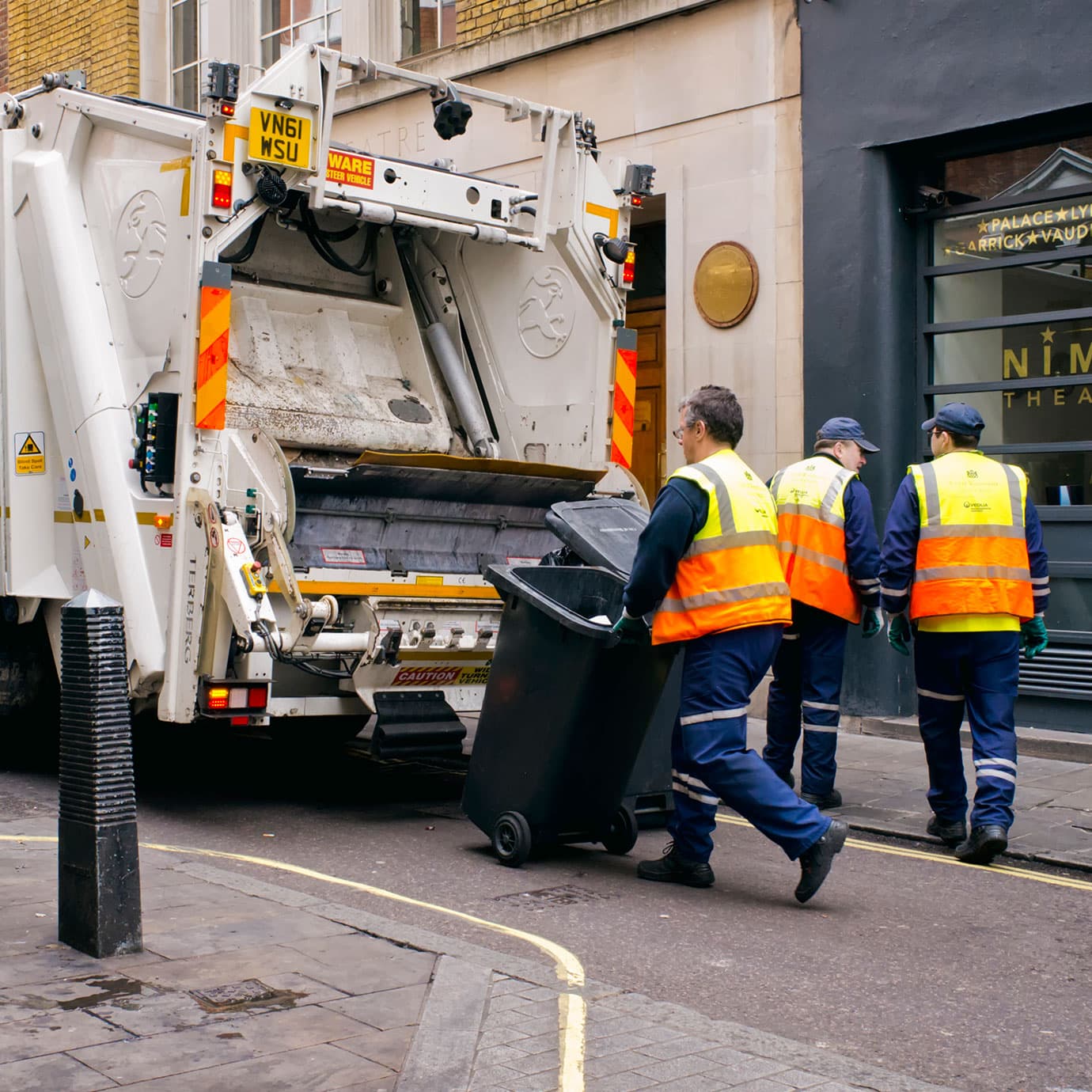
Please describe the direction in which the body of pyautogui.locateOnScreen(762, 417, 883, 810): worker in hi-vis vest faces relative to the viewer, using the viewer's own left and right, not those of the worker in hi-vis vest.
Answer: facing away from the viewer and to the right of the viewer

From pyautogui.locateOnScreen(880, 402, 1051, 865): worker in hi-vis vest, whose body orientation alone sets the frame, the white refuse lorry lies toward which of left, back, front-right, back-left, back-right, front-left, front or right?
left

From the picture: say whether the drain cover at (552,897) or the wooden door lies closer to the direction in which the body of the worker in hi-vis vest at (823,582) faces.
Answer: the wooden door

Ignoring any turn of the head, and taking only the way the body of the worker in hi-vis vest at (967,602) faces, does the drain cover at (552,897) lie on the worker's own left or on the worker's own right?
on the worker's own left

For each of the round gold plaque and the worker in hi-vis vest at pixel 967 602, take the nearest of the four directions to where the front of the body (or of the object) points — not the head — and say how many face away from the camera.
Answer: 1

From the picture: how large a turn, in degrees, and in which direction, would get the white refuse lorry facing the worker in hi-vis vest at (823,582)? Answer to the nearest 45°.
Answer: approximately 135° to its right

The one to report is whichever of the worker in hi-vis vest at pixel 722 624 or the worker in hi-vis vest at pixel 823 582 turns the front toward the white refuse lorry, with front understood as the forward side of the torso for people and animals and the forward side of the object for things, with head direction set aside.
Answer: the worker in hi-vis vest at pixel 722 624

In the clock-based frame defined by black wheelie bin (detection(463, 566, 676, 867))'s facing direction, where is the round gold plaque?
The round gold plaque is roughly at 2 o'clock from the black wheelie bin.

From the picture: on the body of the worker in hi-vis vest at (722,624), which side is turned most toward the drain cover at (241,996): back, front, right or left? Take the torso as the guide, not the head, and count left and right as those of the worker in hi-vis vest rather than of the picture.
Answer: left

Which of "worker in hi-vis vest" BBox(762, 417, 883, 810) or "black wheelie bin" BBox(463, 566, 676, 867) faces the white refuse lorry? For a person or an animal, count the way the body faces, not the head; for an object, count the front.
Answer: the black wheelie bin

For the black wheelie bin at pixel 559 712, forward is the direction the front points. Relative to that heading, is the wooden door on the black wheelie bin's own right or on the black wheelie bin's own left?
on the black wheelie bin's own right

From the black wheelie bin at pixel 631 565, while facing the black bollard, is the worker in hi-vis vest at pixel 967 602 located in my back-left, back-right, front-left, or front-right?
back-left

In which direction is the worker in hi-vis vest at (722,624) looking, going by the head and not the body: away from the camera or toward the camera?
away from the camera

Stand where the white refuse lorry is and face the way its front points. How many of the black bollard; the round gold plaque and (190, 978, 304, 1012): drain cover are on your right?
1

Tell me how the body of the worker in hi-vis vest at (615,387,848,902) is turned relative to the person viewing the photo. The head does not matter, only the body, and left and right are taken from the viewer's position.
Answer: facing away from the viewer and to the left of the viewer

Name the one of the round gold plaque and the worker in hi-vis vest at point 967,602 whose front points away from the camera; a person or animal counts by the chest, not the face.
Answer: the worker in hi-vis vest

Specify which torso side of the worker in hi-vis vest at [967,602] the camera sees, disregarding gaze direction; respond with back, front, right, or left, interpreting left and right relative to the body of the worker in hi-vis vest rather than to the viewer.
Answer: back

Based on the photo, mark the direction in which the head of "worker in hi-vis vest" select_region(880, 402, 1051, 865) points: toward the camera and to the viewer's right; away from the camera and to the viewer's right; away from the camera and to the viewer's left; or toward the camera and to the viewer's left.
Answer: away from the camera and to the viewer's left

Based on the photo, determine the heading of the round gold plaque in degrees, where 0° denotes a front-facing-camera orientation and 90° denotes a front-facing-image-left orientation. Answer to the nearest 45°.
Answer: approximately 45°

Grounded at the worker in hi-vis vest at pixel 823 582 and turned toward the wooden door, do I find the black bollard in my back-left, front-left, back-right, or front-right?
back-left
